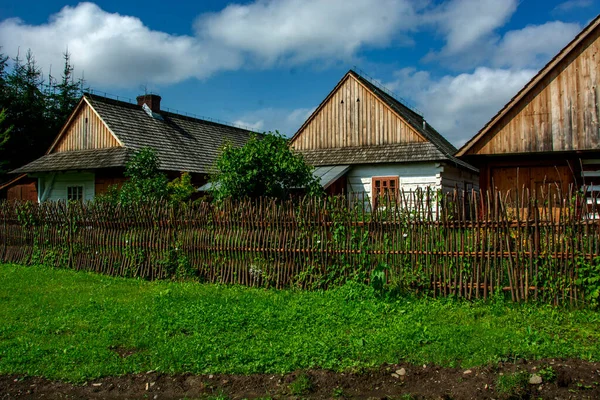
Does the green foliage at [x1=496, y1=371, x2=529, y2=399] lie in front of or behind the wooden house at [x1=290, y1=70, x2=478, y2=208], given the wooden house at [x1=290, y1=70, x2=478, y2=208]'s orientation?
in front

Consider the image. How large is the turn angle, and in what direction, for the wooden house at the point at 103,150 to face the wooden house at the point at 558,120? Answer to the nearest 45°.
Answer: approximately 90° to its left

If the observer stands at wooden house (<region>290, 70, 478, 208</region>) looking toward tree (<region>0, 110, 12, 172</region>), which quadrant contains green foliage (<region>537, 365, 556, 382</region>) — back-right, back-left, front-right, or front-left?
back-left

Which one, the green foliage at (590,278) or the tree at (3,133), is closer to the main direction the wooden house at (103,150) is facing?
the green foliage

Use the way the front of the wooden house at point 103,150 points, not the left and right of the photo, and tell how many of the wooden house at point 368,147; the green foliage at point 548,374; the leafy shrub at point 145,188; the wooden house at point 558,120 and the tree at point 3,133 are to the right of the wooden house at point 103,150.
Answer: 1

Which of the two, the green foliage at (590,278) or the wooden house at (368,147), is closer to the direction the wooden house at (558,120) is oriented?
the green foliage

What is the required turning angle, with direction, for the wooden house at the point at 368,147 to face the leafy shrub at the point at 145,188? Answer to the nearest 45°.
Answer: approximately 45° to its right

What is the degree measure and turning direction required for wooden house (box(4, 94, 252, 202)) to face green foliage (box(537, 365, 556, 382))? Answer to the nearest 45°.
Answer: approximately 45° to its left

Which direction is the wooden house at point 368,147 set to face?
toward the camera

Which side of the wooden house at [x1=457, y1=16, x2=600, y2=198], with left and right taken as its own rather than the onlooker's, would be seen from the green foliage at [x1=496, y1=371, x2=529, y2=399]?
front

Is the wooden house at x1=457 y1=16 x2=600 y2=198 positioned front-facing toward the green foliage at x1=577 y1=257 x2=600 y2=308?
yes

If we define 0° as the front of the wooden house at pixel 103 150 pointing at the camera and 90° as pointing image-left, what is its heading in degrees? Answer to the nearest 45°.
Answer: approximately 45°

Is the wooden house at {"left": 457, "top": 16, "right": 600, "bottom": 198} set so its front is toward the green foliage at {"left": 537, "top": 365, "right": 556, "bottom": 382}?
yes

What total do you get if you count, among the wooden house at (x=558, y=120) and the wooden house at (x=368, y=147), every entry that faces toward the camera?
2

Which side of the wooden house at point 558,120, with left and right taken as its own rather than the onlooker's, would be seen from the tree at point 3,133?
right
